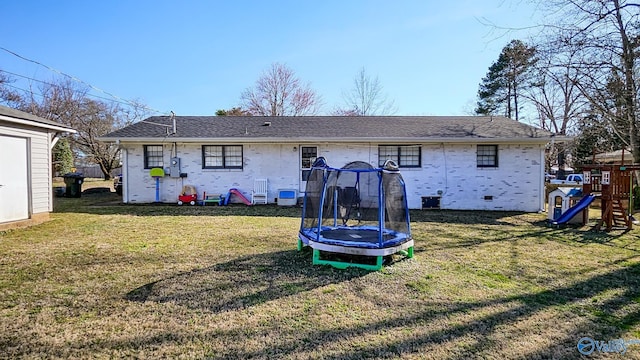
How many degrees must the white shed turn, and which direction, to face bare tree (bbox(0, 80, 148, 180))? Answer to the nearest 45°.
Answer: approximately 135° to its left

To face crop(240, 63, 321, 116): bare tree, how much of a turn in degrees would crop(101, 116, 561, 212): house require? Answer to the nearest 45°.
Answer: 0° — it already faces it

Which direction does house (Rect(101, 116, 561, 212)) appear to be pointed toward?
away from the camera

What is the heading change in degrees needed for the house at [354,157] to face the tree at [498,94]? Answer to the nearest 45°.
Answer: approximately 45° to its right

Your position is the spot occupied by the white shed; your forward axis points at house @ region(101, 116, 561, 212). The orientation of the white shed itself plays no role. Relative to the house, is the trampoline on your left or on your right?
right

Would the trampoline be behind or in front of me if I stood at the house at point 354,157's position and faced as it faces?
behind

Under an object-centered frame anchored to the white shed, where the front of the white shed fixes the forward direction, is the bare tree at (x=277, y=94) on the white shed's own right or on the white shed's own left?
on the white shed's own left

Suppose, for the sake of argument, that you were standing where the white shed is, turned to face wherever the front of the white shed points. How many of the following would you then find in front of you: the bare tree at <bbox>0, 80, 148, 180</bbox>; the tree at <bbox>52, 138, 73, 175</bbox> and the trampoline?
1

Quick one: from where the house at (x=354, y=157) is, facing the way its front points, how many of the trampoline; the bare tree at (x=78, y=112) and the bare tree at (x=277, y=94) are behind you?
1

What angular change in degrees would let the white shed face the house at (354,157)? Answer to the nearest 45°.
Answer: approximately 45° to its left

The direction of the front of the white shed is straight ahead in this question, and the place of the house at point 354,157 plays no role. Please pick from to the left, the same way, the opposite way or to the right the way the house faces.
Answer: to the left

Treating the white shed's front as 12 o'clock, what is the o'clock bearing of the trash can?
The trash can is roughly at 8 o'clock from the white shed.

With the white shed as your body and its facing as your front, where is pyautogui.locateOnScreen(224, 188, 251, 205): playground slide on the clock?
The playground slide is roughly at 10 o'clock from the white shed.

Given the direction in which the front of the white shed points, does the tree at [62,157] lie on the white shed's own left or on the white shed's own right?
on the white shed's own left

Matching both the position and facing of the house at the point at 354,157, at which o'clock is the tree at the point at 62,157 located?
The tree is roughly at 10 o'clock from the house.

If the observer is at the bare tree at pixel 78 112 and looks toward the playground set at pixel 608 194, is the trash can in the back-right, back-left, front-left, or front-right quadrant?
front-right

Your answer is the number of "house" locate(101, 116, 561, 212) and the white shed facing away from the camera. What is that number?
1

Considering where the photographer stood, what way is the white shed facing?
facing the viewer and to the right of the viewer

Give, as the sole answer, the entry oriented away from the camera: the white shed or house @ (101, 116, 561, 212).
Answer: the house
